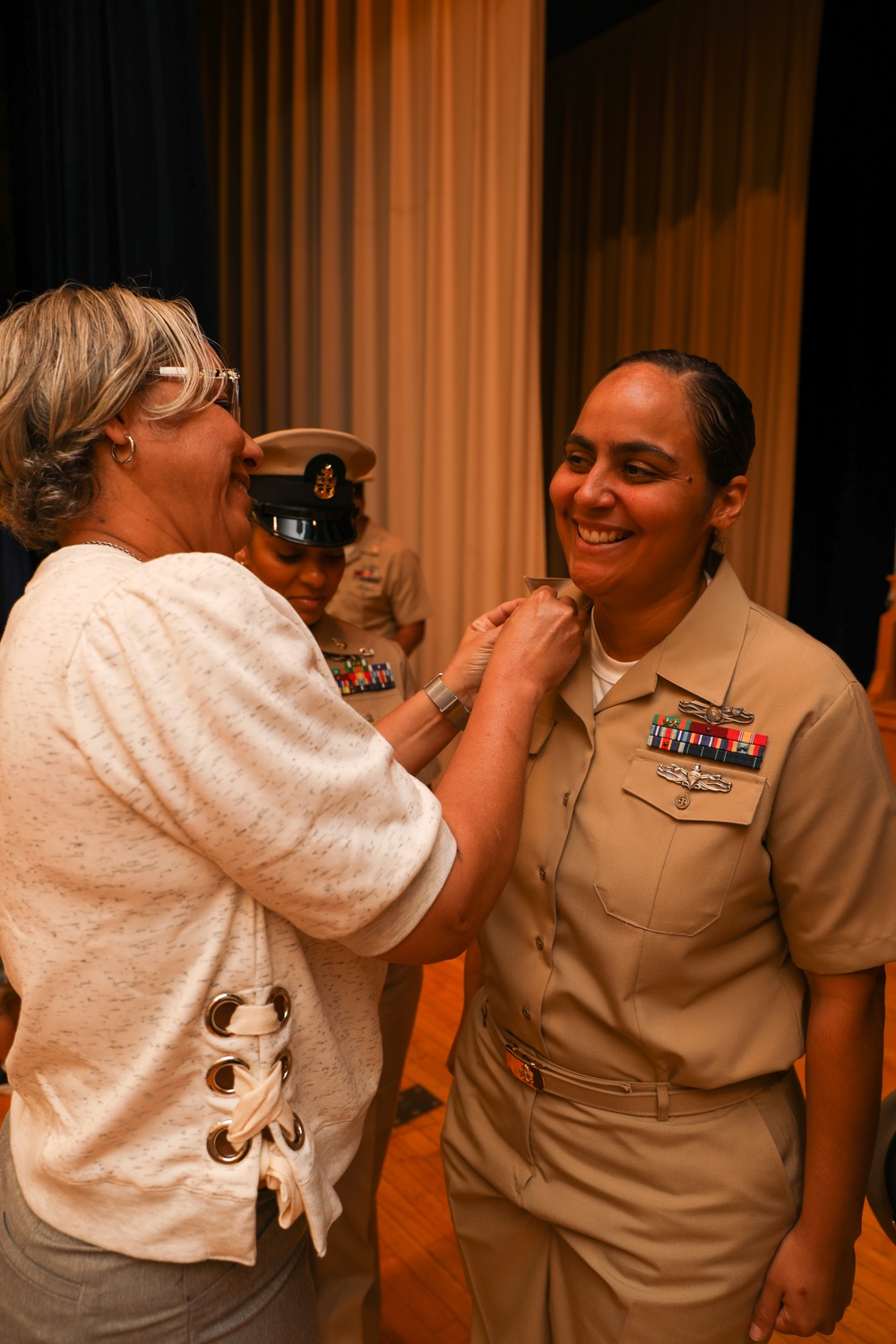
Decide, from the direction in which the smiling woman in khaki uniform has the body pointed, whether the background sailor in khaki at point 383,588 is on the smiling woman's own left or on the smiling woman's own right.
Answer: on the smiling woman's own right

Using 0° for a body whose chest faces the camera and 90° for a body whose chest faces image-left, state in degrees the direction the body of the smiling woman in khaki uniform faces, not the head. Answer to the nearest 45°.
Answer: approximately 45°

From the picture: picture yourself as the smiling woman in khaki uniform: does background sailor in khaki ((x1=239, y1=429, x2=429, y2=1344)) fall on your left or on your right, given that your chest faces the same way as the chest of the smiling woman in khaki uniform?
on your right

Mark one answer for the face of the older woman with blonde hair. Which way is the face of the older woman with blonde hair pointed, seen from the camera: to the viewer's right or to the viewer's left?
to the viewer's right
